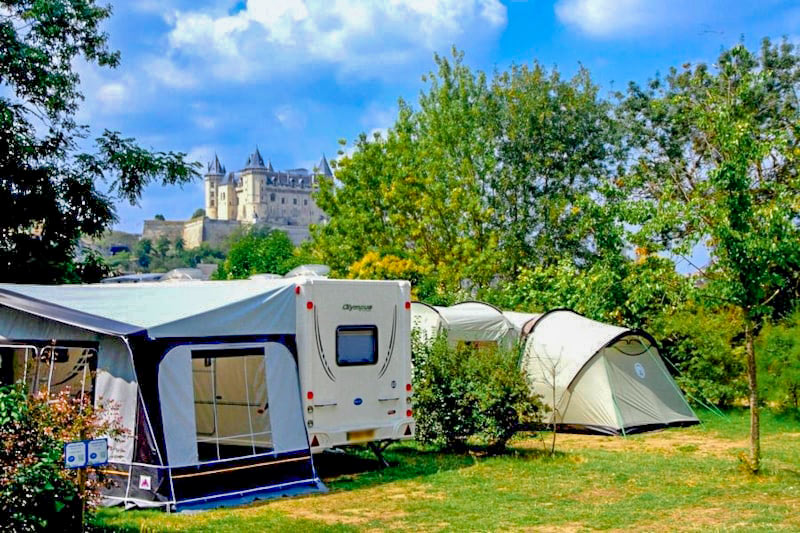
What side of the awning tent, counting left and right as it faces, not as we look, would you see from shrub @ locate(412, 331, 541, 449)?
back

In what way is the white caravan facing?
away from the camera

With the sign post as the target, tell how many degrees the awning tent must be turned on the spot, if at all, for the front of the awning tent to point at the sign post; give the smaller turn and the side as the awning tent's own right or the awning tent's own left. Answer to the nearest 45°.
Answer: approximately 45° to the awning tent's own left

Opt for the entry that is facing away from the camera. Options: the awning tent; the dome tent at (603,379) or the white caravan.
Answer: the white caravan

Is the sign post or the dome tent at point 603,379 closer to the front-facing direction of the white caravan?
the dome tent

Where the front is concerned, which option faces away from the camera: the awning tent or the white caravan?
the white caravan

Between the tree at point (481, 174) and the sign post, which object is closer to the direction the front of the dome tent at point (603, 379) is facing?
the sign post

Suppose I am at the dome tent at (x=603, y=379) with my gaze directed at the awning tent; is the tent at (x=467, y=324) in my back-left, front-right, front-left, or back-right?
front-right

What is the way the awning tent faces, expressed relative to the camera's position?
facing the viewer and to the left of the viewer

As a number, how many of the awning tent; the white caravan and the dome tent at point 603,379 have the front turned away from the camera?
1

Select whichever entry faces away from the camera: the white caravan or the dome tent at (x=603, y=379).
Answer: the white caravan

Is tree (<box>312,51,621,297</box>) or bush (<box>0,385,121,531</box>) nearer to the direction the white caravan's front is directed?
the tree

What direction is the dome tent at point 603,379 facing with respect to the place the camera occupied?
facing the viewer and to the right of the viewer

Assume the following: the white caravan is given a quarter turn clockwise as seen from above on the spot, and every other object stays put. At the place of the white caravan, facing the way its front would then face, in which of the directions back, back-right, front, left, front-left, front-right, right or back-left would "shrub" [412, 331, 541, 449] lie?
front-left

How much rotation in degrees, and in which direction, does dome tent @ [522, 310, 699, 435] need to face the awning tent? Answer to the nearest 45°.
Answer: approximately 90° to its right
